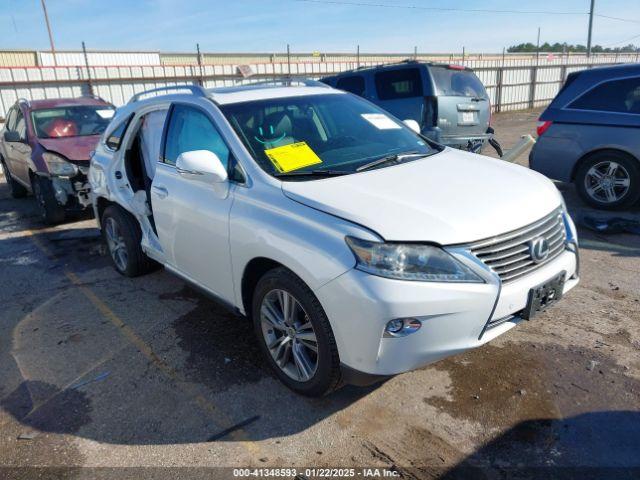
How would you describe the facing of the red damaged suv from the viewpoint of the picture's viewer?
facing the viewer and to the right of the viewer

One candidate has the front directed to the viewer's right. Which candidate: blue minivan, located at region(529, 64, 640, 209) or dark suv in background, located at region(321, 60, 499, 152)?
the blue minivan

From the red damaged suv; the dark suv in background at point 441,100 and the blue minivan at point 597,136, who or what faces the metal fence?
the dark suv in background

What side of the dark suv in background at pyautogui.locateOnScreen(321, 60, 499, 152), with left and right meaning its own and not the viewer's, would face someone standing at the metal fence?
front

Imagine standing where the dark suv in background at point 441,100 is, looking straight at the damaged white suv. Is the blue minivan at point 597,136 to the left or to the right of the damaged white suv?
left

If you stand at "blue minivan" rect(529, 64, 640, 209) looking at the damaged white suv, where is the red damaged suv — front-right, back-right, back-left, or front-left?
front-right

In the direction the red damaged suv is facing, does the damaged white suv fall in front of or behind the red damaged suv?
in front

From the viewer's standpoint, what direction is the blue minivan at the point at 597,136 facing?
to the viewer's right

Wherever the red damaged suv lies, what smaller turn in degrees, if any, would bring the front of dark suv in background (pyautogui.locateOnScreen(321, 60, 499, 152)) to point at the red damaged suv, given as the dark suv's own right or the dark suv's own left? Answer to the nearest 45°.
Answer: approximately 45° to the dark suv's own left

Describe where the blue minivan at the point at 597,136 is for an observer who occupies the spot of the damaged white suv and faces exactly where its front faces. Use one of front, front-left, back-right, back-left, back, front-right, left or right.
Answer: left

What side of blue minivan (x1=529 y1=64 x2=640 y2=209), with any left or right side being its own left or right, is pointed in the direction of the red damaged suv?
back

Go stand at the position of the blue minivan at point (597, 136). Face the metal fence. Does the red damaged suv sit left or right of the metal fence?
left

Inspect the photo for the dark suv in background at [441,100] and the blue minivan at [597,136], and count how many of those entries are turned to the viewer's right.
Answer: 1

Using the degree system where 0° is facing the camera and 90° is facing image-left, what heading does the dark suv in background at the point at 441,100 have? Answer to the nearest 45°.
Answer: approximately 135°

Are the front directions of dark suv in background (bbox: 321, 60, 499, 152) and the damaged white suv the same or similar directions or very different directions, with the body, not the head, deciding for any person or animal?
very different directions

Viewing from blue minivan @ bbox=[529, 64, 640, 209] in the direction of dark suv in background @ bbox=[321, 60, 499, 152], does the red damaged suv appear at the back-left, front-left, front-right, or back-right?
front-left
